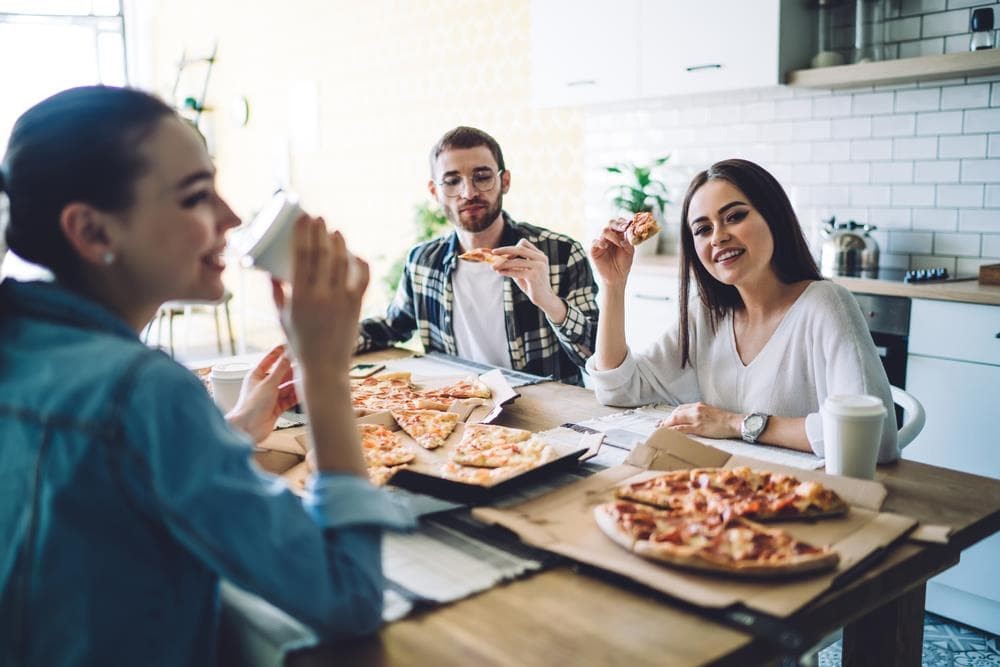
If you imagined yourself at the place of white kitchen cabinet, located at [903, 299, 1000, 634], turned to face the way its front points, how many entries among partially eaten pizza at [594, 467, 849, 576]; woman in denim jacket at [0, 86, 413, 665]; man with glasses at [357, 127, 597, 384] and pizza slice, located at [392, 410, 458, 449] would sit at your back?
0

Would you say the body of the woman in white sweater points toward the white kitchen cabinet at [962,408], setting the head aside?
no

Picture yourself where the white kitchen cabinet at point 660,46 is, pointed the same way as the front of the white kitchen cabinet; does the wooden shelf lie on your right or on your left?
on your left

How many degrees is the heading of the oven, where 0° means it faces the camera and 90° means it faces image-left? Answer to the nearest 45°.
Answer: approximately 45°

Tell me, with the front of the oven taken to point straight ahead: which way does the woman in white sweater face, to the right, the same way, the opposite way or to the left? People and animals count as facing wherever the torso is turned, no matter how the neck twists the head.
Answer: the same way

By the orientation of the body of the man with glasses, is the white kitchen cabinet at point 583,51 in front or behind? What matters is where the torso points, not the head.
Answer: behind

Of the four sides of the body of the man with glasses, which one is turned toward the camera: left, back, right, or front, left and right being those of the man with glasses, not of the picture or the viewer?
front

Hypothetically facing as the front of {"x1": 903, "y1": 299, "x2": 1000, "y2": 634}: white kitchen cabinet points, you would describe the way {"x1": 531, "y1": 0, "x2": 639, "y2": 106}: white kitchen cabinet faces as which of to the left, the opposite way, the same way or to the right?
the same way

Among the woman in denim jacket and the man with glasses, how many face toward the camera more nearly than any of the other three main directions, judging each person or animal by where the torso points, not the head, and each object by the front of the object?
1

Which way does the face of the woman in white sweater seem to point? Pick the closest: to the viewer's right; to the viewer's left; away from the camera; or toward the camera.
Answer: toward the camera

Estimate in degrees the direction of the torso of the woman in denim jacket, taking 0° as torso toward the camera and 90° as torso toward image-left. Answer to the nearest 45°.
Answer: approximately 225°

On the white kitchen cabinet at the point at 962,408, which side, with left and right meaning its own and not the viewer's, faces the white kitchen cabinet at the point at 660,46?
right

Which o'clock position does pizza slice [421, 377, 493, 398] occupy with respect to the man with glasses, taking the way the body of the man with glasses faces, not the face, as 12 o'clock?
The pizza slice is roughly at 12 o'clock from the man with glasses.

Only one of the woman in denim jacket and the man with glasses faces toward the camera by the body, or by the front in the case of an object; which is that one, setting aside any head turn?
the man with glasses

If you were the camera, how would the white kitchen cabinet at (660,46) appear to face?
facing the viewer and to the left of the viewer

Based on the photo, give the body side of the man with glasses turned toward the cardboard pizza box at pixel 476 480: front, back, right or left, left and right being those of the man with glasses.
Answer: front

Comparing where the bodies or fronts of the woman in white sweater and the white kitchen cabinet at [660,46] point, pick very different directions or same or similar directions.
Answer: same or similar directions
